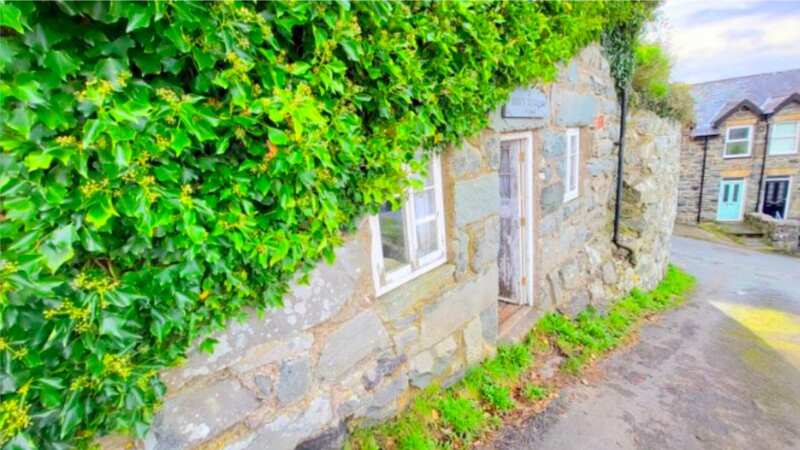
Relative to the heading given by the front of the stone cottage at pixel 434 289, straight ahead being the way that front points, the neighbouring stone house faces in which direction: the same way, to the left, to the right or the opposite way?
to the right

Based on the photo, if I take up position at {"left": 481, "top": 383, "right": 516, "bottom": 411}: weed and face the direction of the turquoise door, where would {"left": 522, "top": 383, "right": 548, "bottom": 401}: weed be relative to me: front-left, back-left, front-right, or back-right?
front-right

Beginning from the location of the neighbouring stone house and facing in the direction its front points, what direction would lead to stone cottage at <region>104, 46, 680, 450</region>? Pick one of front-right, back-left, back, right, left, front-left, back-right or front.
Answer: front

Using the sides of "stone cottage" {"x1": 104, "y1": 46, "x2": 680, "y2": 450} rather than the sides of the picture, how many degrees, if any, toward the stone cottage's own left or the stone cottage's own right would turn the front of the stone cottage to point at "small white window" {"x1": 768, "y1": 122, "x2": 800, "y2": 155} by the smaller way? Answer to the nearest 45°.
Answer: approximately 90° to the stone cottage's own left

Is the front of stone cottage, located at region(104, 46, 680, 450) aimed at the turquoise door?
no

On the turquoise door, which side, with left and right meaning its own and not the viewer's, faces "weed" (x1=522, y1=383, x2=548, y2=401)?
front

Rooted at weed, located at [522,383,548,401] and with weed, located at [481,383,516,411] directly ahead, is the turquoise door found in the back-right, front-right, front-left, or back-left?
back-right

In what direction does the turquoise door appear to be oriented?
toward the camera

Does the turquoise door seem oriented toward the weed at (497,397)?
yes

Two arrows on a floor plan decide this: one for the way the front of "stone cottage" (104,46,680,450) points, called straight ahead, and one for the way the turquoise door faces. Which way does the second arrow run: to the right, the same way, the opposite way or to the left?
to the right

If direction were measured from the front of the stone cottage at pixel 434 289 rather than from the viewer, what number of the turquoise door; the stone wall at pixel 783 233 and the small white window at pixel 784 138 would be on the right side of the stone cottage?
0

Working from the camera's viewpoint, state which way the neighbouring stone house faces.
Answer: facing the viewer

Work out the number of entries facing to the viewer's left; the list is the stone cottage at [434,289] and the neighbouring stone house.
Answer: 0

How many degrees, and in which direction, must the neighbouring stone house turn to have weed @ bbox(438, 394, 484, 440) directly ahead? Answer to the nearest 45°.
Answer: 0° — it already faces it

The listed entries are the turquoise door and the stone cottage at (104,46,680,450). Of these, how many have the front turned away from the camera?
0

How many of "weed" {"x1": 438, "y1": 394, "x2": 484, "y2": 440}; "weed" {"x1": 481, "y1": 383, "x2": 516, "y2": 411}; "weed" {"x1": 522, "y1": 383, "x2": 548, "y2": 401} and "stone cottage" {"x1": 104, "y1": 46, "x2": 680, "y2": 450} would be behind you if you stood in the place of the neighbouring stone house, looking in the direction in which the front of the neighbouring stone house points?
0

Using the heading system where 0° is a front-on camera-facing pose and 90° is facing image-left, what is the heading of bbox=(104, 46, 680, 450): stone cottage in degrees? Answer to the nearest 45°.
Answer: approximately 315°

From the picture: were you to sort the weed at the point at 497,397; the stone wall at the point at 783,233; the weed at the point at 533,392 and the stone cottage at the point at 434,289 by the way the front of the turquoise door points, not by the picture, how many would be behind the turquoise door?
0

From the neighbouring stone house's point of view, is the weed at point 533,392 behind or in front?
in front

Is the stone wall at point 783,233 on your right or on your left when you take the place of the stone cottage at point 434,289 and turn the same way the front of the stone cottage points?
on your left
